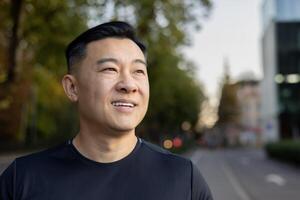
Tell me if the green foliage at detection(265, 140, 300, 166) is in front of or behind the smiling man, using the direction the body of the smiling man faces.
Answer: behind

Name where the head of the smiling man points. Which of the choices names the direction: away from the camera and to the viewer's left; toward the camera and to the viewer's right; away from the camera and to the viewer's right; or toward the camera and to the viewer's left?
toward the camera and to the viewer's right

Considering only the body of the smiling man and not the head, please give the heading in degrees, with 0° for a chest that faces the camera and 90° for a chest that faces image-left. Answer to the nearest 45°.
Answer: approximately 0°
